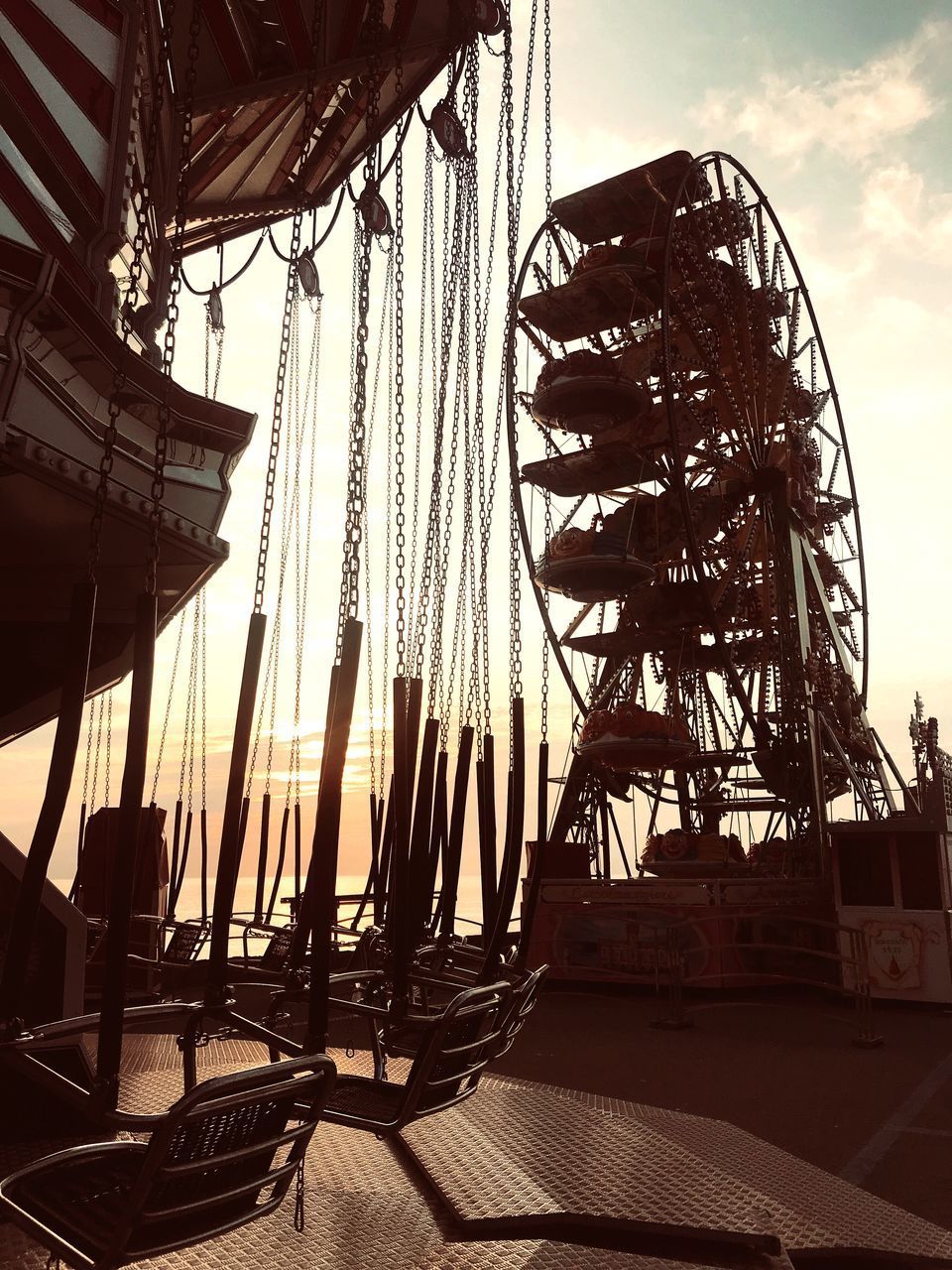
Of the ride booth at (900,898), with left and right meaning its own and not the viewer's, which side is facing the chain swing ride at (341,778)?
front

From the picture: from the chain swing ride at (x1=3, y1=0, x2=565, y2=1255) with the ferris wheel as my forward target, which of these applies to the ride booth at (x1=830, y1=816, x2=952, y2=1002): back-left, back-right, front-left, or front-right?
front-right

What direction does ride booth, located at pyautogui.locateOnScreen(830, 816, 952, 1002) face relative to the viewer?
toward the camera

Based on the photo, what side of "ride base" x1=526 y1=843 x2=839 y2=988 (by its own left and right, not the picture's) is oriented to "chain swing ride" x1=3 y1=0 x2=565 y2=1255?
front

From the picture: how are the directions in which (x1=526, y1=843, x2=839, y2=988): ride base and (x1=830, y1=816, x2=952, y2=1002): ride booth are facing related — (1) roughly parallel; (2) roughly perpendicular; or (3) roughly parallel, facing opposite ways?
roughly parallel

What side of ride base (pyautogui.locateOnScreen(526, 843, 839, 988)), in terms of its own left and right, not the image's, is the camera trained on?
front

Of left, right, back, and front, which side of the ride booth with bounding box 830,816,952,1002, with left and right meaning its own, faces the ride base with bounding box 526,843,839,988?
right

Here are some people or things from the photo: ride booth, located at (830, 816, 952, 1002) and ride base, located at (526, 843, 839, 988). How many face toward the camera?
2

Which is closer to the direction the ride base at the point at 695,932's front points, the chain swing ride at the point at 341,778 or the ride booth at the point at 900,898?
the chain swing ride
